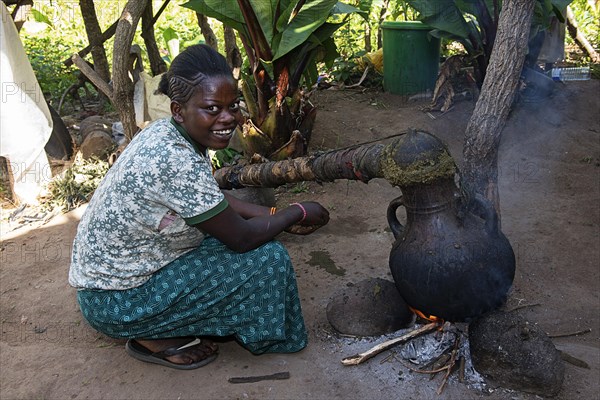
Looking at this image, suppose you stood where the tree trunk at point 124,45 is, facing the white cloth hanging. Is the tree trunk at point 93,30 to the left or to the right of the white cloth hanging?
right

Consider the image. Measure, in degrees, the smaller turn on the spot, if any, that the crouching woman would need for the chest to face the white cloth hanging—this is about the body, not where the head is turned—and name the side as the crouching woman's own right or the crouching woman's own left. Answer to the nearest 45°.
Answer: approximately 135° to the crouching woman's own left

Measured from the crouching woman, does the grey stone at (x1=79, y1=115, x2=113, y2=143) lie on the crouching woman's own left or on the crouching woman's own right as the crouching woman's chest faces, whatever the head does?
on the crouching woman's own left

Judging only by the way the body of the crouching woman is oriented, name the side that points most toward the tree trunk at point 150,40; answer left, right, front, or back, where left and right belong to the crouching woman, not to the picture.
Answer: left

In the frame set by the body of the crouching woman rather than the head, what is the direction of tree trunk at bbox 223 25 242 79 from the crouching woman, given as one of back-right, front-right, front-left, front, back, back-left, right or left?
left

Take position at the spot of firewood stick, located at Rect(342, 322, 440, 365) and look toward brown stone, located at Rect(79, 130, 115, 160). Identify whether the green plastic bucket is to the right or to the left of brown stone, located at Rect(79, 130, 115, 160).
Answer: right

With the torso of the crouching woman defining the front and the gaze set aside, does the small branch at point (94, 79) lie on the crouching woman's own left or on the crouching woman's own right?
on the crouching woman's own left

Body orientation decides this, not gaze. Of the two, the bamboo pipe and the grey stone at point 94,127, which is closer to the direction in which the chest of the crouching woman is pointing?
the bamboo pipe

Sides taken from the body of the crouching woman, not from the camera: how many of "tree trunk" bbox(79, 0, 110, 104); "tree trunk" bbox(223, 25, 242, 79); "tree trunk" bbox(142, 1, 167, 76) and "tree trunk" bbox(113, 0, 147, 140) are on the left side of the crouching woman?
4

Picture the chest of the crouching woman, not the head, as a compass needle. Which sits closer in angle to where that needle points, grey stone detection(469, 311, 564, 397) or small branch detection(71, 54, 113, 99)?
the grey stone

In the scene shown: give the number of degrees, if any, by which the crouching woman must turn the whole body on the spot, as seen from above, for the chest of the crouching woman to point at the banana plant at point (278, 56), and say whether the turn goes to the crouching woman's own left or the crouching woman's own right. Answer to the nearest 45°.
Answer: approximately 90° to the crouching woman's own left

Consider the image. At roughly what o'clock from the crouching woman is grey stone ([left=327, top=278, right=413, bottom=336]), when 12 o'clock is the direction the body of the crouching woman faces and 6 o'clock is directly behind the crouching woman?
The grey stone is roughly at 12 o'clock from the crouching woman.

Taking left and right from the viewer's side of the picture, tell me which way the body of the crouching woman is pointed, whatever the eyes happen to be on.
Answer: facing to the right of the viewer
